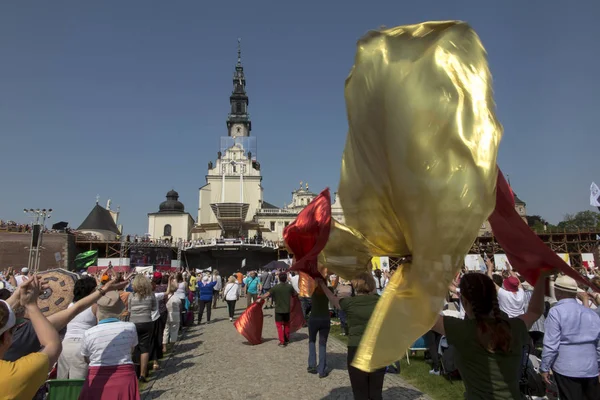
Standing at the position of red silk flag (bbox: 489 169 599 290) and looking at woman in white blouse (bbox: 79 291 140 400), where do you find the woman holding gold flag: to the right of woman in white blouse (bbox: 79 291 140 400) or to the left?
right

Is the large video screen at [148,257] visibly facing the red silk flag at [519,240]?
yes

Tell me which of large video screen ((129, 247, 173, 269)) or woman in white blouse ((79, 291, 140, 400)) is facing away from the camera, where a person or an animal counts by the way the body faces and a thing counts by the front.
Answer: the woman in white blouse

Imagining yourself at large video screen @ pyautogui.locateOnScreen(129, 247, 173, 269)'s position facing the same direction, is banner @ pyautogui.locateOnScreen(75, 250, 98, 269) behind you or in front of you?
in front

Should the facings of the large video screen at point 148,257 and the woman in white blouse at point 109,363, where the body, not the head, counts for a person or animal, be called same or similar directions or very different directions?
very different directions

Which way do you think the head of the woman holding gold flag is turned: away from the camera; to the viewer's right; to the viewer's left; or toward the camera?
away from the camera

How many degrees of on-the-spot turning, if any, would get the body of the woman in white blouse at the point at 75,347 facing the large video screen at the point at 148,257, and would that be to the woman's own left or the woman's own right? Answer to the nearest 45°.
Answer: approximately 45° to the woman's own left

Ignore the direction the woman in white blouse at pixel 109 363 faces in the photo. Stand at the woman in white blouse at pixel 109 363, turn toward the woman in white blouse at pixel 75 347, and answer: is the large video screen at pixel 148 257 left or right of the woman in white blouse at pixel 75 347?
right

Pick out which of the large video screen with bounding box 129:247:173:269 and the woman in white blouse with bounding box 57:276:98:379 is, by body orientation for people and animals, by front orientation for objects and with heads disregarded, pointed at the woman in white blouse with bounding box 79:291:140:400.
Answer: the large video screen

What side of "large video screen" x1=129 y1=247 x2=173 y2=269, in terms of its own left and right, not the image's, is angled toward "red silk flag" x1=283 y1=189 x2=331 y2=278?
front

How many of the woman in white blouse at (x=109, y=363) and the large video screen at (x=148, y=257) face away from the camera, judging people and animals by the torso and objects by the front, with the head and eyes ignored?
1

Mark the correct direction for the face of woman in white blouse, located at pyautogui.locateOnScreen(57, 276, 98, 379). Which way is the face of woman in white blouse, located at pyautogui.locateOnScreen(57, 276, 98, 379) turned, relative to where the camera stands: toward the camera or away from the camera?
away from the camera

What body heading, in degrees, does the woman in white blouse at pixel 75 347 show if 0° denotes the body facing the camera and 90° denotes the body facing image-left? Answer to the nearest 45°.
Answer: approximately 225°

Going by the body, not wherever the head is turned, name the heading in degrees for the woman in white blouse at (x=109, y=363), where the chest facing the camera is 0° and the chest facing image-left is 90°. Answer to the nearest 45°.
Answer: approximately 180°

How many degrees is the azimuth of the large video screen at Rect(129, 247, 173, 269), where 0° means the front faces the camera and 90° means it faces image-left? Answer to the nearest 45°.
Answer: approximately 0°
